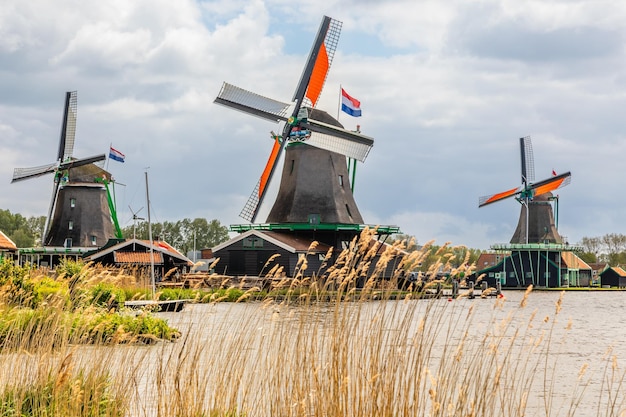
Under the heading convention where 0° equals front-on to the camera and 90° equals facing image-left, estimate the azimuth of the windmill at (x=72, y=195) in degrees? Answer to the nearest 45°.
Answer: approximately 45°

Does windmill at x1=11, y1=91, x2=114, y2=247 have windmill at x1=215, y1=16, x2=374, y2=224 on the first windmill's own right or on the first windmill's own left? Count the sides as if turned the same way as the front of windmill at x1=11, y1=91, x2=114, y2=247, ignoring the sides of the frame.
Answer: on the first windmill's own left

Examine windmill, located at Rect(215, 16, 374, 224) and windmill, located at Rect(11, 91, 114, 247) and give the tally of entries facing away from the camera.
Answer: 0

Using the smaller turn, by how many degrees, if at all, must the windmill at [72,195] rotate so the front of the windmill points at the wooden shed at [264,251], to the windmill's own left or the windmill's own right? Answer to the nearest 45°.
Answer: approximately 90° to the windmill's own left

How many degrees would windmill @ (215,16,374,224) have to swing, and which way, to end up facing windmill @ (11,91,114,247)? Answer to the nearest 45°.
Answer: approximately 90° to its right

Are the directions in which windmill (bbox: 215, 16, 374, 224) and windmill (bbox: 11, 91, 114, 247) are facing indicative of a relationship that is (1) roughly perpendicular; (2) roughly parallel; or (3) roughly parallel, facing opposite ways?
roughly parallel
